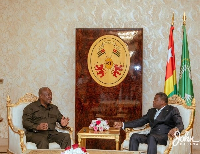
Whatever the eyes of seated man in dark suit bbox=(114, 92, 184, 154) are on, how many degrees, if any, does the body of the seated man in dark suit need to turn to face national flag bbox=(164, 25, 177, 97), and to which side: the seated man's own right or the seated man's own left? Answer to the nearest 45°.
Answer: approximately 135° to the seated man's own right

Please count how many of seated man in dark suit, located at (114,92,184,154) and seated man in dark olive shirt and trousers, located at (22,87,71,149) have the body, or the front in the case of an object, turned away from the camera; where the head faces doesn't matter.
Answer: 0

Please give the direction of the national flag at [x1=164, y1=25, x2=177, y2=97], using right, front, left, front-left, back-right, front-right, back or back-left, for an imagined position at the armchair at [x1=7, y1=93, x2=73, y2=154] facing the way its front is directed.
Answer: front-left

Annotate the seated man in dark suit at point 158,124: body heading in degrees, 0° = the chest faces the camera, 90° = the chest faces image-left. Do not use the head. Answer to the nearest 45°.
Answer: approximately 45°

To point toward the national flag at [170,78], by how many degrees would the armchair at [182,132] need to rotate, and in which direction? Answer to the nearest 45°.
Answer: approximately 135° to its right

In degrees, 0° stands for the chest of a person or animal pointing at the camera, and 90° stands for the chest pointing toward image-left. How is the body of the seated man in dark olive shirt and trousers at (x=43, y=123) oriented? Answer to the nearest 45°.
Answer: approximately 315°

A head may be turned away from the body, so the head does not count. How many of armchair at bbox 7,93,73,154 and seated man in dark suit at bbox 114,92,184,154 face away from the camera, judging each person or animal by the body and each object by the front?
0

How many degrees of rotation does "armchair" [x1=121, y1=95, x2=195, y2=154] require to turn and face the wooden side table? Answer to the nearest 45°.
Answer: approximately 45° to its right

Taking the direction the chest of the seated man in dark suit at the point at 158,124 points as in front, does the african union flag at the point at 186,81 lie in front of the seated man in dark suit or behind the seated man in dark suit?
behind

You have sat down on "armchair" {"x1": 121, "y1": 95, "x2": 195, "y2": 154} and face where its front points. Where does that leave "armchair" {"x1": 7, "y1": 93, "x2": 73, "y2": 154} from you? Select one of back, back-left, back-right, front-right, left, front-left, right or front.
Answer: front-right

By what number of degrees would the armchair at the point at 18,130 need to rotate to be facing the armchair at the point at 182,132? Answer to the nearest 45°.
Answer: approximately 45° to its left

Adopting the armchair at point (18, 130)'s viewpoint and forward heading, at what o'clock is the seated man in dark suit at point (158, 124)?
The seated man in dark suit is roughly at 11 o'clock from the armchair.

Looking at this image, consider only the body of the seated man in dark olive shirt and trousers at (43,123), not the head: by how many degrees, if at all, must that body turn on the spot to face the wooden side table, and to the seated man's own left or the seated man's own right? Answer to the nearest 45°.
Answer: approximately 45° to the seated man's own left

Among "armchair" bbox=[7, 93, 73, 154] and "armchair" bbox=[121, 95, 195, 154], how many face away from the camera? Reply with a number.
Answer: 0

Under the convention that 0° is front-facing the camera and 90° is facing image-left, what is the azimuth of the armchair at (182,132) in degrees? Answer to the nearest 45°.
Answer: approximately 45°
